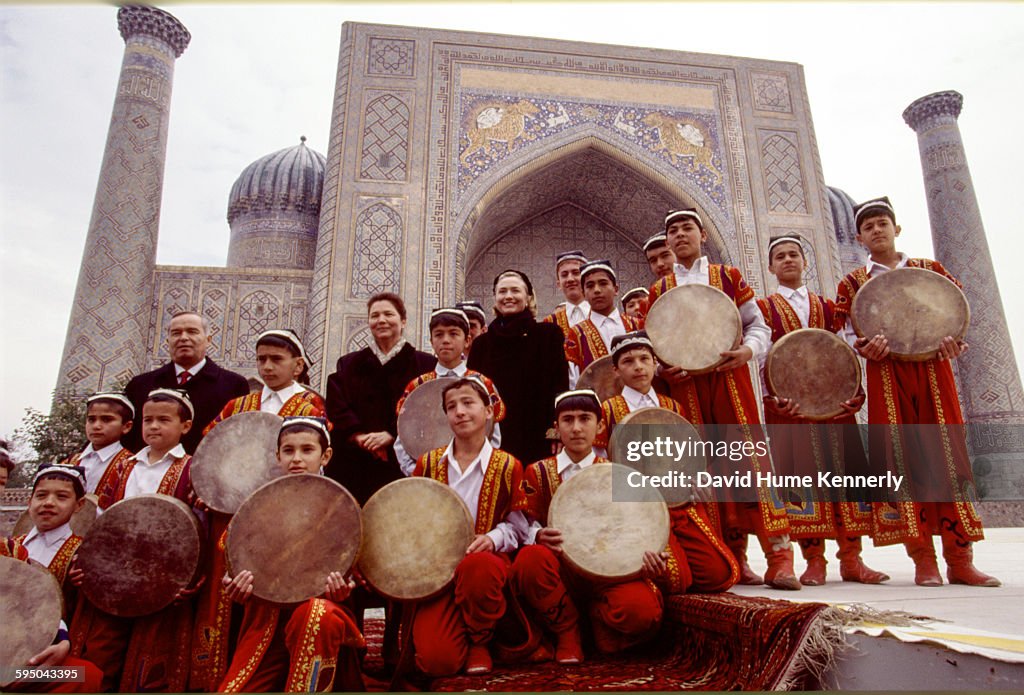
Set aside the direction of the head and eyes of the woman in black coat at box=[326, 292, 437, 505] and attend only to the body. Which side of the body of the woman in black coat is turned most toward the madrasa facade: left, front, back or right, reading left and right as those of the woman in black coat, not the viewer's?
back

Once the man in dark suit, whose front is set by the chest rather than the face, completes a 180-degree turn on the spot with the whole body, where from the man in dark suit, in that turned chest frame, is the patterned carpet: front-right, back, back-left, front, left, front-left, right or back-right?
back-right

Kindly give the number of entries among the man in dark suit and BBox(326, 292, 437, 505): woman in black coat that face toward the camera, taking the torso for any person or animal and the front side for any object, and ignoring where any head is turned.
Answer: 2

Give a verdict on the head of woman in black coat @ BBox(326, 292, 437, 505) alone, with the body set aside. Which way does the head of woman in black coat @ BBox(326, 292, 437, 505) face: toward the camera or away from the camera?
toward the camera

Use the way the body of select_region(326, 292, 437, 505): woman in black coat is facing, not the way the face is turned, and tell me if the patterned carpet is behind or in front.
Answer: in front

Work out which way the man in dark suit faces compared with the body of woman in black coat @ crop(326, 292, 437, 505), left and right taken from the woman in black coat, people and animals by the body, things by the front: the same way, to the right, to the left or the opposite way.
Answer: the same way

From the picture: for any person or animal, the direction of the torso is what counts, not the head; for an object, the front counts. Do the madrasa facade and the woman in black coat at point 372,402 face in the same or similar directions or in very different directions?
same or similar directions

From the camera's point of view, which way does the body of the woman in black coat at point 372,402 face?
toward the camera

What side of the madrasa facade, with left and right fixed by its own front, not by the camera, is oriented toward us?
front

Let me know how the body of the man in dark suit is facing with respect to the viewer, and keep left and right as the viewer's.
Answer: facing the viewer

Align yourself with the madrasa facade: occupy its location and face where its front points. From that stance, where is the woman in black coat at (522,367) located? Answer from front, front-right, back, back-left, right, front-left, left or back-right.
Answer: front

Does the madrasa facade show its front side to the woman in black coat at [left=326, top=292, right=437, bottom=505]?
yes

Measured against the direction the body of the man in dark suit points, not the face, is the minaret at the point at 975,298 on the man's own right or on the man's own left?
on the man's own left

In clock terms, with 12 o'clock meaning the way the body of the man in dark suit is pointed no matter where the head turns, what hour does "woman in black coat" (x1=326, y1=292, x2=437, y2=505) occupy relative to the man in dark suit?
The woman in black coat is roughly at 10 o'clock from the man in dark suit.

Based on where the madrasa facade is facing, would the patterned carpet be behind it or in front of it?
in front

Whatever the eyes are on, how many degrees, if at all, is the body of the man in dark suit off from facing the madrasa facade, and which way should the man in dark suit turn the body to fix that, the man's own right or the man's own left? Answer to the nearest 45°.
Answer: approximately 135° to the man's own left
